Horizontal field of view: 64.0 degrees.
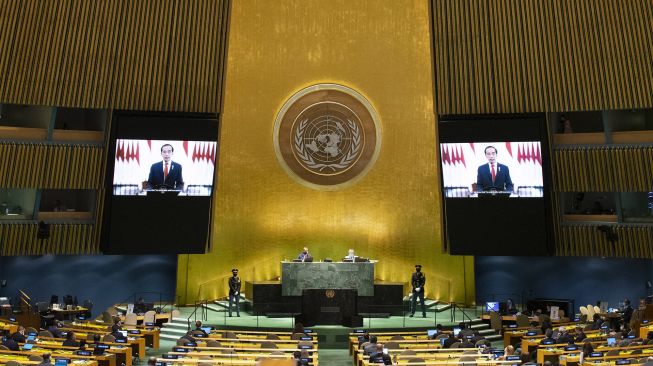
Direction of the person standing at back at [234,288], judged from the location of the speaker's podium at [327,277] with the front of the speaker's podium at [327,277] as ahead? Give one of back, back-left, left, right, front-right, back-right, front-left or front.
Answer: right

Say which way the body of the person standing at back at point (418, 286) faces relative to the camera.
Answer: toward the camera

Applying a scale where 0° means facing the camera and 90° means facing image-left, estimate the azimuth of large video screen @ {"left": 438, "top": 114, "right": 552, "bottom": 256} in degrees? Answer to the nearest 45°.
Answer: approximately 0°

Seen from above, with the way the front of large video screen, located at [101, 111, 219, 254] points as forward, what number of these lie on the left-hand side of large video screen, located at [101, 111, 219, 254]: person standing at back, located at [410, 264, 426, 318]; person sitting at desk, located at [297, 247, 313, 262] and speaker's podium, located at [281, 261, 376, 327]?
3

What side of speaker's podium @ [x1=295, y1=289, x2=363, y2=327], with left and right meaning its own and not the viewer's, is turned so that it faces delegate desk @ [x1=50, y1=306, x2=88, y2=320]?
right

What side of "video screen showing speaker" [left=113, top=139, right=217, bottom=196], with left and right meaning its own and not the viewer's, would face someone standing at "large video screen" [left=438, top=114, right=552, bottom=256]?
left

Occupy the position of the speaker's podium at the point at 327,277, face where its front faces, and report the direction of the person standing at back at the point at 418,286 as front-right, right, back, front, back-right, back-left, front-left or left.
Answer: left

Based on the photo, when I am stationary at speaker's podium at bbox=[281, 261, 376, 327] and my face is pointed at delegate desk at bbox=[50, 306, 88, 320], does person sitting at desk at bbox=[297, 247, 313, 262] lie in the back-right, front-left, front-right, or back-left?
front-right

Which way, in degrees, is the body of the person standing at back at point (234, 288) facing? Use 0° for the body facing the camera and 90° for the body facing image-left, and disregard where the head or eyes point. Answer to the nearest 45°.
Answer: approximately 0°

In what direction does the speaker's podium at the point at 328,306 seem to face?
toward the camera
